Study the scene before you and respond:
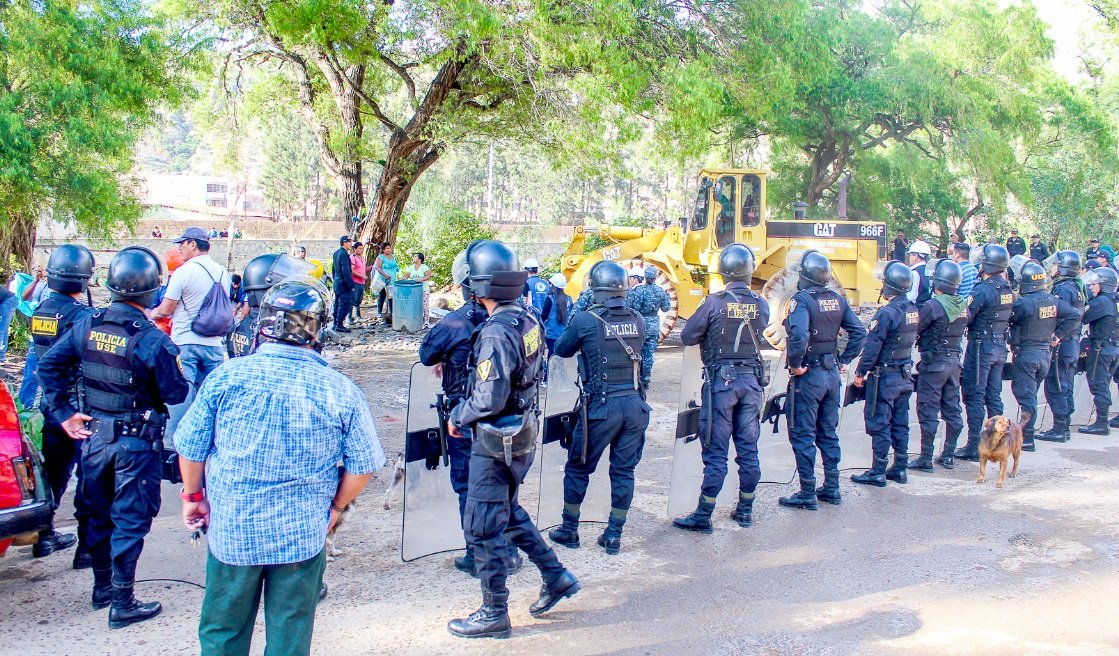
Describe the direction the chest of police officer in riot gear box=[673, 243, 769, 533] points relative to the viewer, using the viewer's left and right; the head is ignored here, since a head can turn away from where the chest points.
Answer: facing away from the viewer and to the left of the viewer

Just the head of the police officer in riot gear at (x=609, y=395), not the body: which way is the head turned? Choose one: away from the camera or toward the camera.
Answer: away from the camera

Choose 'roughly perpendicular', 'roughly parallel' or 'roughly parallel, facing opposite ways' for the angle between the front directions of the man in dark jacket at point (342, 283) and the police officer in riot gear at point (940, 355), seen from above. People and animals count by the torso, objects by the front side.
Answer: roughly perpendicular

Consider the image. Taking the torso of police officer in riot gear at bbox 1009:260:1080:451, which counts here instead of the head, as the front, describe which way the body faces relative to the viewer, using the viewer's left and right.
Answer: facing away from the viewer and to the left of the viewer

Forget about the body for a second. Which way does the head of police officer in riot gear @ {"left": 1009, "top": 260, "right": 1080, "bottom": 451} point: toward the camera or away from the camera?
away from the camera

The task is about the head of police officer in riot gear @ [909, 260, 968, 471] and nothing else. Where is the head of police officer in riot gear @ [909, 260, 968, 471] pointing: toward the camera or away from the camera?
away from the camera

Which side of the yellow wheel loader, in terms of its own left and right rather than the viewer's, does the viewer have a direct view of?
left
